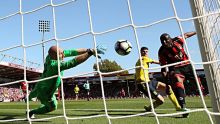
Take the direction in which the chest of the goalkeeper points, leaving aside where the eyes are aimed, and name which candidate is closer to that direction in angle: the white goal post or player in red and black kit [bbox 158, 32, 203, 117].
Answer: the player in red and black kit

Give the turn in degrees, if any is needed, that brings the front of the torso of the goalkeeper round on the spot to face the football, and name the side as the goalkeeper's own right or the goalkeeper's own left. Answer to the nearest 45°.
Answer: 0° — they already face it

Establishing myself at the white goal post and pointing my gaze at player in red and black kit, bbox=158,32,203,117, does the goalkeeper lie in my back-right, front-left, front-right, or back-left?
front-left

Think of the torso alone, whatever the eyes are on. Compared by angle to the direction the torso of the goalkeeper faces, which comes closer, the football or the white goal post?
the football

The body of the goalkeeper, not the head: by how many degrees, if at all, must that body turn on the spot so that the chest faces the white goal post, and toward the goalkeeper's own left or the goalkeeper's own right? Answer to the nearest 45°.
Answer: approximately 45° to the goalkeeper's own right

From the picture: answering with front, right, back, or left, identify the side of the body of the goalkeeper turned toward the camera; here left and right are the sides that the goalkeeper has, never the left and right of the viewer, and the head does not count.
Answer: right

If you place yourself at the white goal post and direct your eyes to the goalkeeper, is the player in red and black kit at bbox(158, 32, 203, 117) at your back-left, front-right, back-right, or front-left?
front-right

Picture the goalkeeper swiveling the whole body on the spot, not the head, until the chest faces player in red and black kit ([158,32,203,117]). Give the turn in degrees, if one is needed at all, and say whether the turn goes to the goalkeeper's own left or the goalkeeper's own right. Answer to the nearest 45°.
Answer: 0° — they already face them
